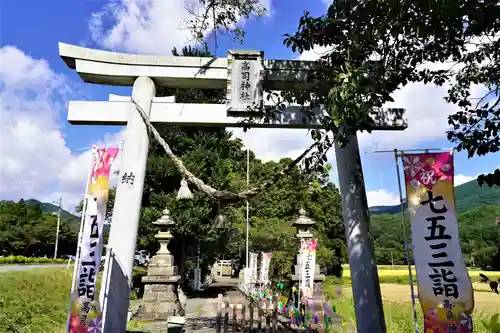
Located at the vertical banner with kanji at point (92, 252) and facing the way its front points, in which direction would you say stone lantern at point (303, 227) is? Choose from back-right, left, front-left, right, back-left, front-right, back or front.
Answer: back-left

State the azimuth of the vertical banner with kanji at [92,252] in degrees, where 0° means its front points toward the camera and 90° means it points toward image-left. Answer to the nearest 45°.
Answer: approximately 0°

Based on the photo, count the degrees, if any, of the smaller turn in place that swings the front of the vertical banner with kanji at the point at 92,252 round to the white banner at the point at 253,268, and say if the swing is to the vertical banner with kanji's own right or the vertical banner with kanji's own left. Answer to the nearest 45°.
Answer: approximately 135° to the vertical banner with kanji's own left

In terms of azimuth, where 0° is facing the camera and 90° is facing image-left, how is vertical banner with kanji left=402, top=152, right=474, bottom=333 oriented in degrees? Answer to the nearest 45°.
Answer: approximately 0°

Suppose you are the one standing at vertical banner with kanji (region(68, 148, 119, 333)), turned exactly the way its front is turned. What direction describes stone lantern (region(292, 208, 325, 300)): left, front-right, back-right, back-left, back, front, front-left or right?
back-left

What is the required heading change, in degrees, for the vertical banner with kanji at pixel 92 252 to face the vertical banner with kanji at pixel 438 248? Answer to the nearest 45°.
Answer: approximately 45° to its left

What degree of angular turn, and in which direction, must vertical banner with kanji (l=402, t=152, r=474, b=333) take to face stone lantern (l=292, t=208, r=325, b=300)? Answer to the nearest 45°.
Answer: approximately 135° to its right

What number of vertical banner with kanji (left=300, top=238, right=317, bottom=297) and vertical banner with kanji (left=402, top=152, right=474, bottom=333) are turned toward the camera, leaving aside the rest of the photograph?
2
